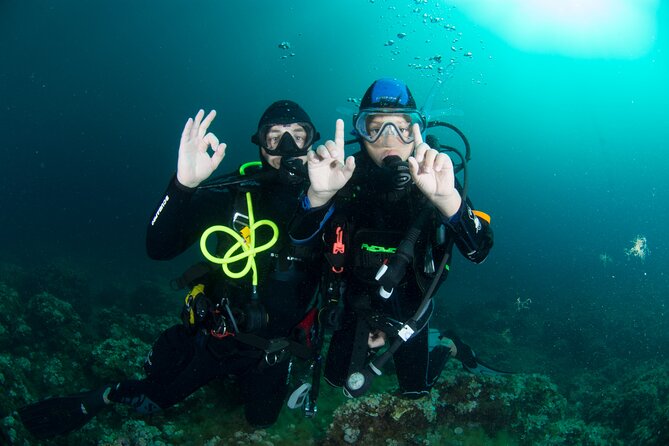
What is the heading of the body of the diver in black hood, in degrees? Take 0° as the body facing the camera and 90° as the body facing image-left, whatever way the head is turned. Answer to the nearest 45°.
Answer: approximately 315°
